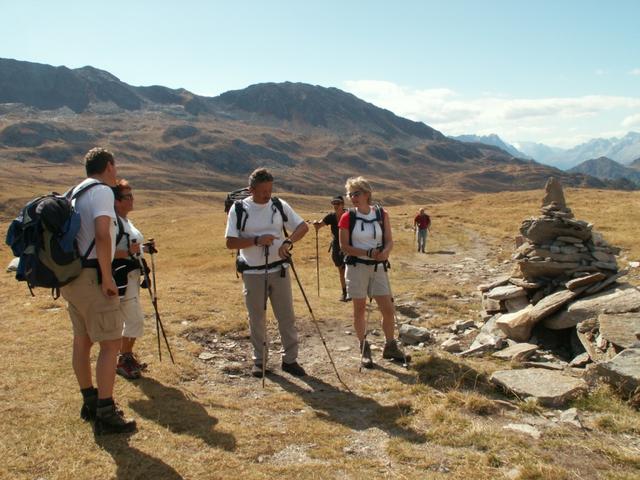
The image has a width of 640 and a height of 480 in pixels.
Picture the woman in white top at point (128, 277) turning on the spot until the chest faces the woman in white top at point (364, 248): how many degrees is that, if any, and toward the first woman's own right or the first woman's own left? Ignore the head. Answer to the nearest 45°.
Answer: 0° — they already face them

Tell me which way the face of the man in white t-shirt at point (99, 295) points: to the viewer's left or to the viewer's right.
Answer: to the viewer's right

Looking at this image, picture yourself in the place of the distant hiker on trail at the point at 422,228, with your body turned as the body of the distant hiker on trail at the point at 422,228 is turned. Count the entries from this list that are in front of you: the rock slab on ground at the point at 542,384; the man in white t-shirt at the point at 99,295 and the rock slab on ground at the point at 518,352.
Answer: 3

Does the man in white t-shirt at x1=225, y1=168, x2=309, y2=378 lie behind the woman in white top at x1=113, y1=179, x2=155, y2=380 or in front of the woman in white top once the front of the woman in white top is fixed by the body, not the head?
in front

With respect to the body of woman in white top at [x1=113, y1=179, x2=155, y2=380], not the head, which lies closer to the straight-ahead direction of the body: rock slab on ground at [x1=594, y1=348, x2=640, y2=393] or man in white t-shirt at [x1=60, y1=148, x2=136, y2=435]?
the rock slab on ground

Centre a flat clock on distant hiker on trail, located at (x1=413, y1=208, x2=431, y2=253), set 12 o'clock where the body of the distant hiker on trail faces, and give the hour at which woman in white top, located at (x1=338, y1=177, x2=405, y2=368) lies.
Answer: The woman in white top is roughly at 12 o'clock from the distant hiker on trail.

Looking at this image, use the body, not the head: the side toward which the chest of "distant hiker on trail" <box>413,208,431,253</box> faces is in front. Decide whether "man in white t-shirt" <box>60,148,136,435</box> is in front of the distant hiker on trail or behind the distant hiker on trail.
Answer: in front

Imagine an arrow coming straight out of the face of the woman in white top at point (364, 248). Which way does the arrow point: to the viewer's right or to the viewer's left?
to the viewer's left

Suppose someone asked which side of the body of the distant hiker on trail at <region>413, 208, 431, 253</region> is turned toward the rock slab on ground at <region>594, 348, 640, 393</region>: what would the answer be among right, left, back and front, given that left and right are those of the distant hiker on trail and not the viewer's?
front

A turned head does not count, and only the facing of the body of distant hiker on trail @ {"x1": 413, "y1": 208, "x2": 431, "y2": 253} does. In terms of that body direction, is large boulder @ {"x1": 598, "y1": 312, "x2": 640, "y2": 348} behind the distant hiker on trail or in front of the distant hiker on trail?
in front

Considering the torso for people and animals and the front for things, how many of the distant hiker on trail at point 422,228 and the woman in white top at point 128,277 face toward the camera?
1

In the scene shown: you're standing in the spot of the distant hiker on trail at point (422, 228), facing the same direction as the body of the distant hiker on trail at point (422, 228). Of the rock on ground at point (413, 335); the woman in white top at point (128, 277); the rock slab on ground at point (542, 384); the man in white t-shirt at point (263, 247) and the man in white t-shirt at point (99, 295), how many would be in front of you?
5

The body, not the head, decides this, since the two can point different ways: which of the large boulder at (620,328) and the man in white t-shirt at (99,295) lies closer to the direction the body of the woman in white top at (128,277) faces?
the large boulder

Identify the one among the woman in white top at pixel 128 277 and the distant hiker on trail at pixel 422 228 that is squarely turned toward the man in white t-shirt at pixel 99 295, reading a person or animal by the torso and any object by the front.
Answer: the distant hiker on trail

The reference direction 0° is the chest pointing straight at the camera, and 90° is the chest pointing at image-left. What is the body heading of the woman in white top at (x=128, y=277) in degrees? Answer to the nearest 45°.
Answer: approximately 270°

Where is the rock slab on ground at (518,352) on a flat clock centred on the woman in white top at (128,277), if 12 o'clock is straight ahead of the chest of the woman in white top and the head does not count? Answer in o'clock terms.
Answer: The rock slab on ground is roughly at 12 o'clock from the woman in white top.

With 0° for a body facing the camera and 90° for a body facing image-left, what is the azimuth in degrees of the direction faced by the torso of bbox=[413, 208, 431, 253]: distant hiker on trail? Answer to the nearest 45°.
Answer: approximately 0°
